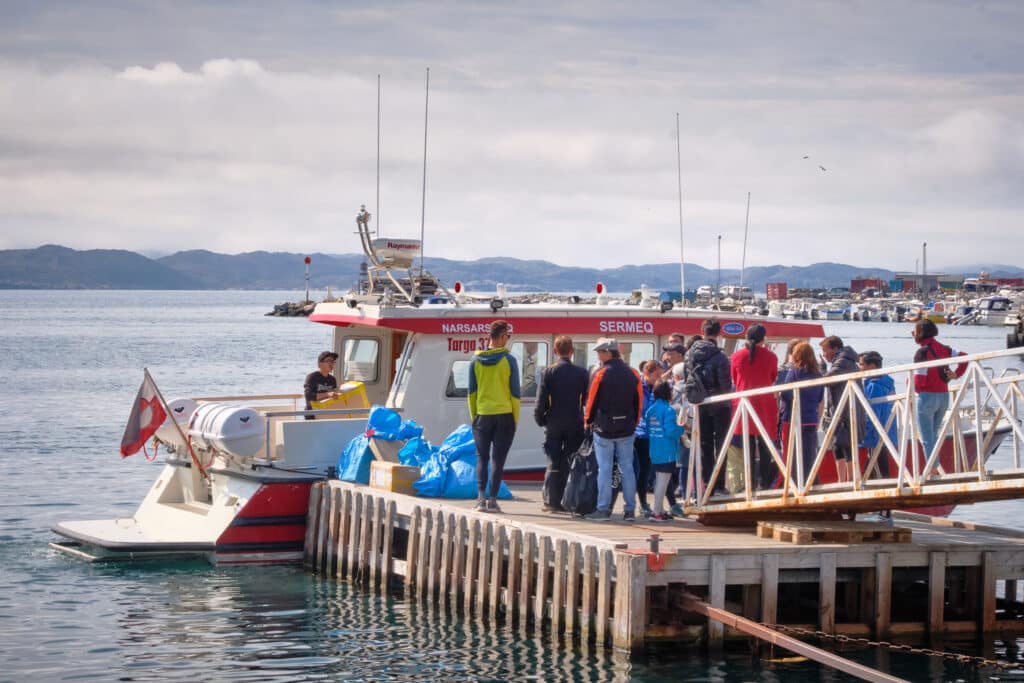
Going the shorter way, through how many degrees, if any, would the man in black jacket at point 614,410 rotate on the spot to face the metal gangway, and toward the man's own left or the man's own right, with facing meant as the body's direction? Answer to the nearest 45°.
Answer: approximately 135° to the man's own right

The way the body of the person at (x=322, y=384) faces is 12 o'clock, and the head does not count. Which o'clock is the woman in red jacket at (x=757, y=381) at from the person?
The woman in red jacket is roughly at 12 o'clock from the person.

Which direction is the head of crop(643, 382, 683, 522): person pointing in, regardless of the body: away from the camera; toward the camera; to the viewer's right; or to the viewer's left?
away from the camera

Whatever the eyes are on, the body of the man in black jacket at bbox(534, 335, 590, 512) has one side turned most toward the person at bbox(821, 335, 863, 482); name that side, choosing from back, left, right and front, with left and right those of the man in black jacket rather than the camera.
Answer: right

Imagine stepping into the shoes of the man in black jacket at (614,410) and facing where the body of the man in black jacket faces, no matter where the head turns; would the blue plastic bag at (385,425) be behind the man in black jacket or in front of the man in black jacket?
in front

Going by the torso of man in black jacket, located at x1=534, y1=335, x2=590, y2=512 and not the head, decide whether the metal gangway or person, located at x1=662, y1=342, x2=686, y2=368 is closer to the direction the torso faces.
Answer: the person

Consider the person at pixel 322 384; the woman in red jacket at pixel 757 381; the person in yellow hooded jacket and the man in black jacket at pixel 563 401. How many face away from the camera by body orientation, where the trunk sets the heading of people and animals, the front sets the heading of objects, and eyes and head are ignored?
3

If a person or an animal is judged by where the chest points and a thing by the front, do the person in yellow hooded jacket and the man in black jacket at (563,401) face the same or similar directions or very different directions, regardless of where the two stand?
same or similar directions

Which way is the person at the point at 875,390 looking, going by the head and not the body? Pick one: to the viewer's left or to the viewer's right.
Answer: to the viewer's left

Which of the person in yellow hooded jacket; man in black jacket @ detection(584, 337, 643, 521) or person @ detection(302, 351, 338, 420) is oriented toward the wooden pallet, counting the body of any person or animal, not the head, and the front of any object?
the person

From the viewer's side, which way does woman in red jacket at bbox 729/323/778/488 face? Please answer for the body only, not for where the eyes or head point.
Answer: away from the camera

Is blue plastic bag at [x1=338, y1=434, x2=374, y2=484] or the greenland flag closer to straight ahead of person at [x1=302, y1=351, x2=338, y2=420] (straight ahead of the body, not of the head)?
the blue plastic bag

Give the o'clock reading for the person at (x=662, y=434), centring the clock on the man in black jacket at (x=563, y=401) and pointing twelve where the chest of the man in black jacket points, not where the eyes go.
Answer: The person is roughly at 3 o'clock from the man in black jacket.

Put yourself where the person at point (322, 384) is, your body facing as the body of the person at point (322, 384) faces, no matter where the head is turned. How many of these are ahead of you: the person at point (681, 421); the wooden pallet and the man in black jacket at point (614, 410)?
3

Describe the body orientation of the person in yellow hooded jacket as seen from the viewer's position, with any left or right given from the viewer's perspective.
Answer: facing away from the viewer

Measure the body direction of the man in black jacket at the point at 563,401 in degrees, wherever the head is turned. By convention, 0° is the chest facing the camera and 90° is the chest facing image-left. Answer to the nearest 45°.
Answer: approximately 180°

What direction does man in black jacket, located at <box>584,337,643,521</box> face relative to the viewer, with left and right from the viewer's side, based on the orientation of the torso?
facing away from the viewer and to the left of the viewer
